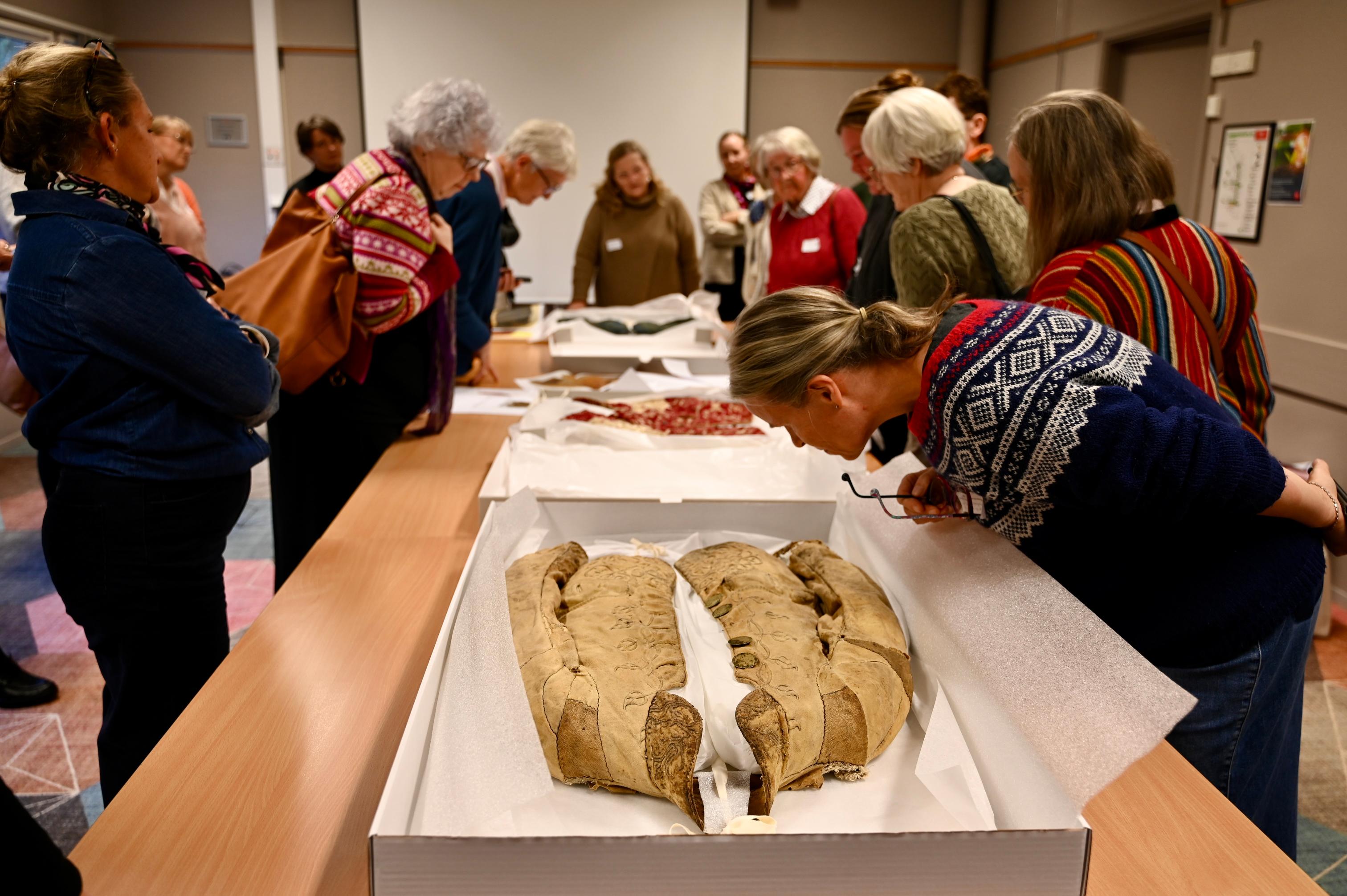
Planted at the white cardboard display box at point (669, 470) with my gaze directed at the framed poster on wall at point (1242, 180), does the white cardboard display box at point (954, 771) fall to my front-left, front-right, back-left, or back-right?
back-right

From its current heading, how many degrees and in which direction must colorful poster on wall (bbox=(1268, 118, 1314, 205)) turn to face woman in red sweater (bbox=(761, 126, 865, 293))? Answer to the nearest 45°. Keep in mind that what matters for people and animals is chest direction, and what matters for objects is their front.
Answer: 0° — it already faces them

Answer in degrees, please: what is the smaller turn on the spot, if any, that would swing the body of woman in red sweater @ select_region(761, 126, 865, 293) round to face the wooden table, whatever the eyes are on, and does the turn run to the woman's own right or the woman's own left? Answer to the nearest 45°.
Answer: approximately 45° to the woman's own left

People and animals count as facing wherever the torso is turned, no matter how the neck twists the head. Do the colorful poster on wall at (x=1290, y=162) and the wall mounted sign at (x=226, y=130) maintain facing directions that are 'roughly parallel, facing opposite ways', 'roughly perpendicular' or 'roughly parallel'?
roughly perpendicular

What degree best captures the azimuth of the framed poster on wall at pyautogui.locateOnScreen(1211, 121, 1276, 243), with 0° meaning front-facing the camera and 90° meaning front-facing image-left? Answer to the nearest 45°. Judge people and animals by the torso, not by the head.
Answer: approximately 45°

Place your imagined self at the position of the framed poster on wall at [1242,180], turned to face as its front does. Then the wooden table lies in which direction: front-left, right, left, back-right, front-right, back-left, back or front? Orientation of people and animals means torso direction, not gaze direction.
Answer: front-left

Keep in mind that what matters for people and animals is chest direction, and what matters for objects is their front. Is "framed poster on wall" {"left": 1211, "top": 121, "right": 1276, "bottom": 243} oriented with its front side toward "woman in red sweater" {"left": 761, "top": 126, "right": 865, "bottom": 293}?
yes

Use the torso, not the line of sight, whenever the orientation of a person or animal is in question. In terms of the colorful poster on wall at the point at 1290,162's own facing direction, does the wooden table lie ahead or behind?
ahead

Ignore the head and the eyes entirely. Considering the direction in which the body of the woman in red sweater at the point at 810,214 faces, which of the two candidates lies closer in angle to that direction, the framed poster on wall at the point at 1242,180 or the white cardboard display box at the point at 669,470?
the white cardboard display box
